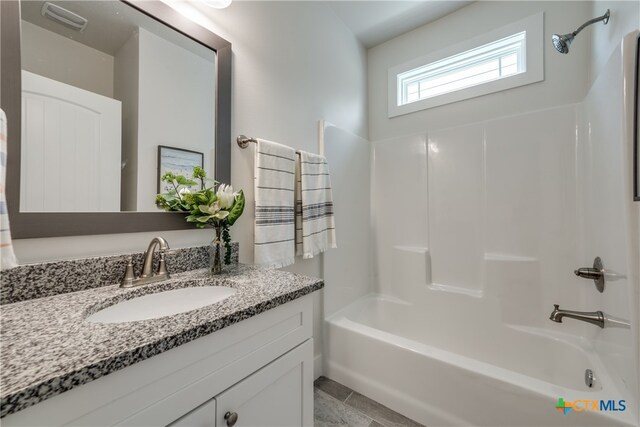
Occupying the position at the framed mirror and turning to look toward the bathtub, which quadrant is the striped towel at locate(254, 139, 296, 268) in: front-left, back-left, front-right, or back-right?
front-left

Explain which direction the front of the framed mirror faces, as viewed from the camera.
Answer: facing the viewer and to the right of the viewer

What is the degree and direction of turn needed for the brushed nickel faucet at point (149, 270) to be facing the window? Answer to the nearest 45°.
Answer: approximately 45° to its left

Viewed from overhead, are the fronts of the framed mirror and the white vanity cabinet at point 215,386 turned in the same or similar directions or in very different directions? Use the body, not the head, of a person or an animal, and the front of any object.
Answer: same or similar directions

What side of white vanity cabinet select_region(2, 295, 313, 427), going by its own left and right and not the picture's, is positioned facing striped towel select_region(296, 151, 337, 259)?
left

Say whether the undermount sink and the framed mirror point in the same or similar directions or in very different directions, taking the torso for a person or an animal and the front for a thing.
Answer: same or similar directions

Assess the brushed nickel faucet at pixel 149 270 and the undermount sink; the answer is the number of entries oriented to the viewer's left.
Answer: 0

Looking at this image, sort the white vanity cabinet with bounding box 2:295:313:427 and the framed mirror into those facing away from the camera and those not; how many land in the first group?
0

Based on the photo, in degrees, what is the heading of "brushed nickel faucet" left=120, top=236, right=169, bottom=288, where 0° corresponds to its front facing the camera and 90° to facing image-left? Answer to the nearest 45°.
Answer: approximately 315°

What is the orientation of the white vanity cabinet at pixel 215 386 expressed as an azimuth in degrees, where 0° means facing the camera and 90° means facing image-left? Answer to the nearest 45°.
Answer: approximately 315°

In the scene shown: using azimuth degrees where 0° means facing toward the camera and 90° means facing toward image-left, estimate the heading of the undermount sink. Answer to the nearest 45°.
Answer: approximately 315°

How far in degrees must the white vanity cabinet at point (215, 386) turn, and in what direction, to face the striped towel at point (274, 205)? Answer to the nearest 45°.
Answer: approximately 90° to its left
